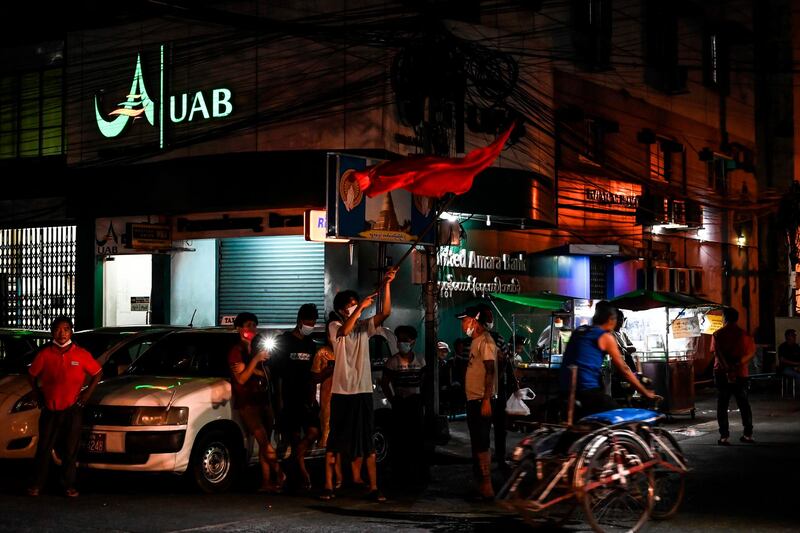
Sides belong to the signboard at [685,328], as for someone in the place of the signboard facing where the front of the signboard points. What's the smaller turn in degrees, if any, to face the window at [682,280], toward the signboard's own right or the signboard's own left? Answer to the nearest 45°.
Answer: approximately 180°

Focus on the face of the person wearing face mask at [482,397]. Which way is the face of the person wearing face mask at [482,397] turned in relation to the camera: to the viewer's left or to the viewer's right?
to the viewer's left

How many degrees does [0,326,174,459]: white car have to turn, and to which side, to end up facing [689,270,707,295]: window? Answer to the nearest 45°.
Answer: approximately 180°

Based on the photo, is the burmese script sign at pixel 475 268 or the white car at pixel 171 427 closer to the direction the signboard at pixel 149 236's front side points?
the white car

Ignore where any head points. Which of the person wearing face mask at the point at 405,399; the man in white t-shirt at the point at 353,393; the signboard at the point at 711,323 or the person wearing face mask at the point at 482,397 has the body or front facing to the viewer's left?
the person wearing face mask at the point at 482,397

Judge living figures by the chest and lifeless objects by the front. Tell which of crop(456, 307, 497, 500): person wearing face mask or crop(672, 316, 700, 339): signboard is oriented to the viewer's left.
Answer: the person wearing face mask

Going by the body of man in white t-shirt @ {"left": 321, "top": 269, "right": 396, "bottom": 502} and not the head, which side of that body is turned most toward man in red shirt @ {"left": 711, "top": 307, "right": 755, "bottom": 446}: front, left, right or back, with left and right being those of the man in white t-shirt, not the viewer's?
left

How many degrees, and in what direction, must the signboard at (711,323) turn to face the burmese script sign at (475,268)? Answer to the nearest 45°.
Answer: approximately 45° to its right
